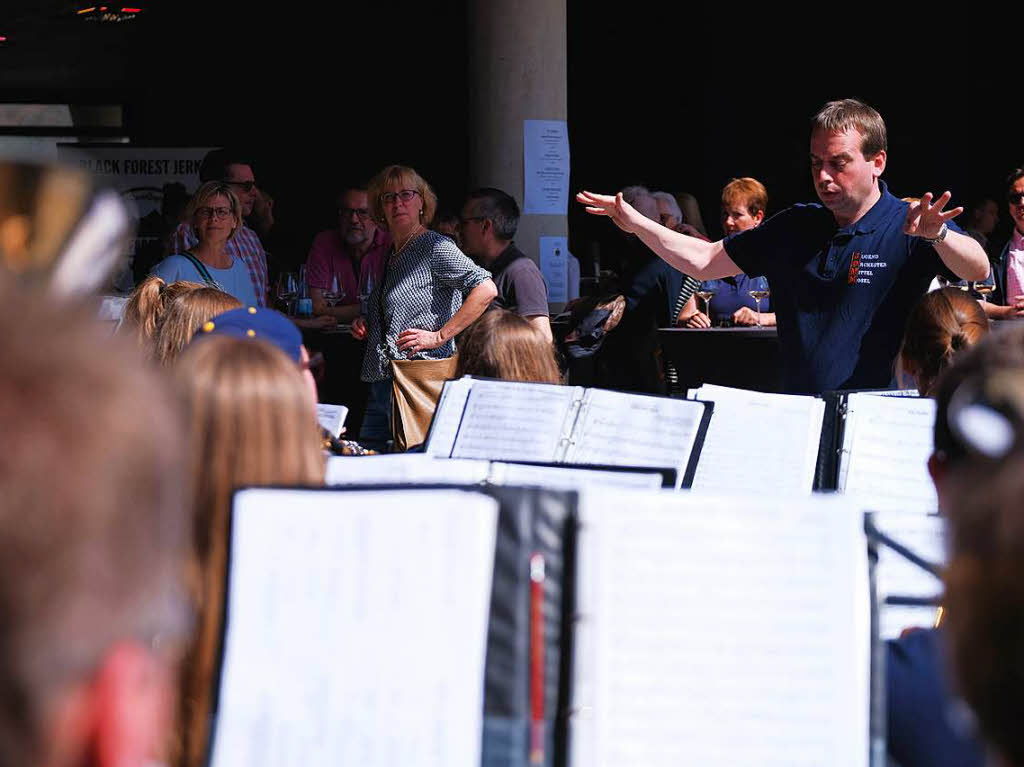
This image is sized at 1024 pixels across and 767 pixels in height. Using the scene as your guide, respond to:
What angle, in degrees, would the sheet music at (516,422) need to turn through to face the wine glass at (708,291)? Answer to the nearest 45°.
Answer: approximately 180°

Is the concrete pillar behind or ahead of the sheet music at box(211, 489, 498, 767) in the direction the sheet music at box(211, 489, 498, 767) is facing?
behind

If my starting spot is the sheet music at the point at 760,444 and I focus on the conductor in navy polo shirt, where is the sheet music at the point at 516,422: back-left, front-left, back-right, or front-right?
back-left

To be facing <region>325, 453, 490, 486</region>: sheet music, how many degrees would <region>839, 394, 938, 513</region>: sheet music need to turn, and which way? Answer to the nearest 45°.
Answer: approximately 45° to its right

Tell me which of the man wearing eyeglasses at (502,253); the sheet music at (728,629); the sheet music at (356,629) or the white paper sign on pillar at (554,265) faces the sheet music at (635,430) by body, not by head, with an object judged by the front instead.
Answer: the white paper sign on pillar

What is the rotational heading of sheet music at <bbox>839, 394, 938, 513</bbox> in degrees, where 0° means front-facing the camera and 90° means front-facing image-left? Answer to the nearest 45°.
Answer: approximately 0°
